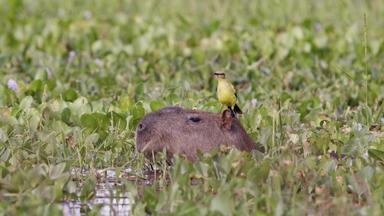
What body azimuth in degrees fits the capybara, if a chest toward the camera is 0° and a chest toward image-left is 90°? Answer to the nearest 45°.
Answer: approximately 90°
